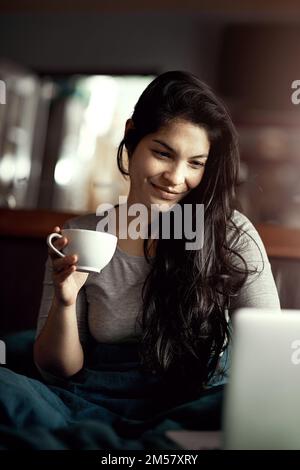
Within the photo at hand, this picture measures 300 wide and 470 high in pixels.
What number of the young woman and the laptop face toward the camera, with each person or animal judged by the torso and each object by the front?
1

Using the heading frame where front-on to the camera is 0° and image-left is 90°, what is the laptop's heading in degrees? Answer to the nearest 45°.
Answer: approximately 135°

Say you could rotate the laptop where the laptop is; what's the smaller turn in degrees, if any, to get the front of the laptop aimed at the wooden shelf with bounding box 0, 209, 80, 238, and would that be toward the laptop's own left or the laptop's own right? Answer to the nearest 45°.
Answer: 0° — it already faces it
